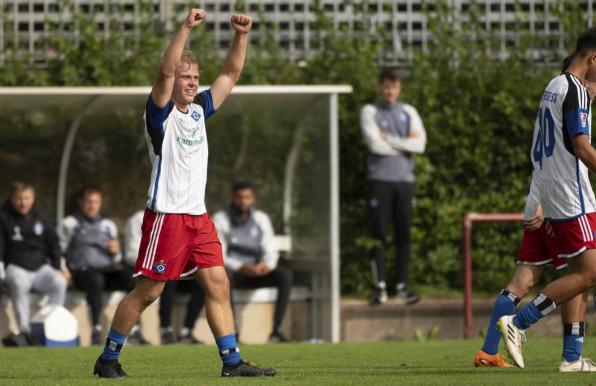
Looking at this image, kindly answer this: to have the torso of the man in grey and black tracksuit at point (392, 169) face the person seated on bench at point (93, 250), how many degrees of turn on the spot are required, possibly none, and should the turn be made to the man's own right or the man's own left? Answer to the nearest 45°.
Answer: approximately 90° to the man's own right

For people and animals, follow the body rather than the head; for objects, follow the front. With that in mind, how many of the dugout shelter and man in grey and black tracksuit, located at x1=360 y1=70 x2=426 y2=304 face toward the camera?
2

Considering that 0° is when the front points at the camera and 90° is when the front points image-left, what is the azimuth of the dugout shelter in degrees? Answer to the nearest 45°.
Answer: approximately 0°

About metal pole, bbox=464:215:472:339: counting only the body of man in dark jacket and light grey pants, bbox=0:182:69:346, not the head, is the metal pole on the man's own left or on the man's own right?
on the man's own left

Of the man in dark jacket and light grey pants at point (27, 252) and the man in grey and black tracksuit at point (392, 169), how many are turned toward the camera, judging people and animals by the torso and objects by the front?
2

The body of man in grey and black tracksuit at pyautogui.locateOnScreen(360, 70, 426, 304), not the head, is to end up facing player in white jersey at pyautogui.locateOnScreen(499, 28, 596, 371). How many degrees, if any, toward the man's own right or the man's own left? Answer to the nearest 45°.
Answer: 0° — they already face them

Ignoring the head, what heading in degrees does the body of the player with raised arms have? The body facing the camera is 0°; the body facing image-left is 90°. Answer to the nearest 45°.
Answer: approximately 315°

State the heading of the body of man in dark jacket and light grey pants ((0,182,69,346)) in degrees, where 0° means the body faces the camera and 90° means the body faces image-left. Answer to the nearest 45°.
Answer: approximately 0°

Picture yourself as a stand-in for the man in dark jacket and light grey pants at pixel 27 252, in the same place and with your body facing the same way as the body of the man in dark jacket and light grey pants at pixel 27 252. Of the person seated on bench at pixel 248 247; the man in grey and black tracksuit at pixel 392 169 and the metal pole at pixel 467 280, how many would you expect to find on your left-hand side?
3
